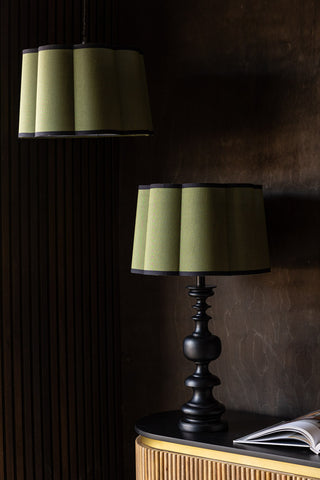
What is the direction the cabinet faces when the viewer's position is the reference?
facing the viewer and to the left of the viewer
